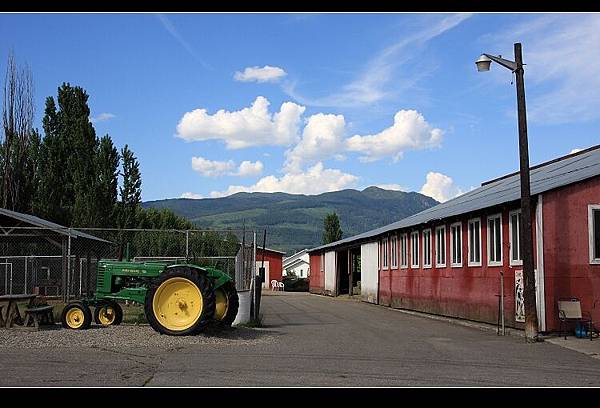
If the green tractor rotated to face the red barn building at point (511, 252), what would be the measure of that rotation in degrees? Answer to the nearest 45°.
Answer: approximately 135° to its right

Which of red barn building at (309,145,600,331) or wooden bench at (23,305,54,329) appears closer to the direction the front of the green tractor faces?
the wooden bench

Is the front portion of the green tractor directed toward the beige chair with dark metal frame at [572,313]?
no

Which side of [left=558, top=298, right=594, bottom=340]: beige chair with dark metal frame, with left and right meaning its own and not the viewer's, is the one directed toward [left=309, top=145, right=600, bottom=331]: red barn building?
back

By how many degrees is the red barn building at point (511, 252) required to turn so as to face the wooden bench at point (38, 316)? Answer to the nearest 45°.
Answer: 0° — it already faces it

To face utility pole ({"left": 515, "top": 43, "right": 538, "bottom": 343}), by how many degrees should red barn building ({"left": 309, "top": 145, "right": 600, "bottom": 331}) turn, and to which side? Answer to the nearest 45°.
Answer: approximately 45° to its left

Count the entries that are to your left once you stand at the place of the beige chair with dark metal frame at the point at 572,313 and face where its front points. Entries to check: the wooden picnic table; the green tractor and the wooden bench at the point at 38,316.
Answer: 0

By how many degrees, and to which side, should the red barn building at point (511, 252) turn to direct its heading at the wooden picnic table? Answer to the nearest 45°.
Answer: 0° — it already faces it

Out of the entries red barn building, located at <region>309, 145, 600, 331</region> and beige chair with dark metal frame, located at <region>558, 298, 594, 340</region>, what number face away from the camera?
0

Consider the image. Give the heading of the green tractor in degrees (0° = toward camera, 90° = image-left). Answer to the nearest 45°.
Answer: approximately 135°

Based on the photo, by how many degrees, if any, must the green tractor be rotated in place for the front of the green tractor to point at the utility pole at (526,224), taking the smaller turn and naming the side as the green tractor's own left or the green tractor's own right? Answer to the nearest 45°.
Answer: approximately 135° to the green tractor's own right

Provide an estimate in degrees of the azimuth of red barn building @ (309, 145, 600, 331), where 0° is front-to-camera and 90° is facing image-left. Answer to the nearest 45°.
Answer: approximately 45°

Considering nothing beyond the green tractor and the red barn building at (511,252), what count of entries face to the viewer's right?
0

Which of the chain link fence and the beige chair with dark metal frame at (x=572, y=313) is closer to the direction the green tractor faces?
the chain link fence
